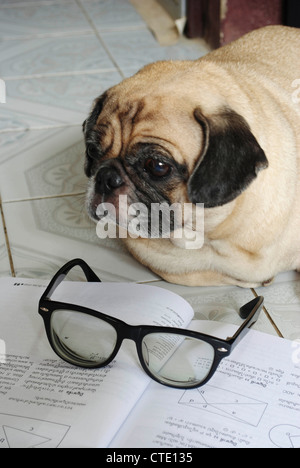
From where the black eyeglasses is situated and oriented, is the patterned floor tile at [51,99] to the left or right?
on its right

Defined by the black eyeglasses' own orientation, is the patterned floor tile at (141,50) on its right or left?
on its right

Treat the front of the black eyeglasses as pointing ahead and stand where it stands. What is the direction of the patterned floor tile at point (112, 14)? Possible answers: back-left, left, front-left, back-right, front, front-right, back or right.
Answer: back-right

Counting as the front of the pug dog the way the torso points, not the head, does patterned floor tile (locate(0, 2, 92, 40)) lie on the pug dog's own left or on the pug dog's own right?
on the pug dog's own right

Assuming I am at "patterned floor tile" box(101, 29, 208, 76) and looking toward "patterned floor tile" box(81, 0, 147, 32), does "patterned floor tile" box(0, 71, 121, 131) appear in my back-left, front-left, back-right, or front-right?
back-left

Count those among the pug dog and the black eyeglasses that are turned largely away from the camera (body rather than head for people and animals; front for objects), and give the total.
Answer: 0

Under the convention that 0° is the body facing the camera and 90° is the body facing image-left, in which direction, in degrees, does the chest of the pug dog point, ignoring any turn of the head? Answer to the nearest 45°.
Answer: approximately 45°

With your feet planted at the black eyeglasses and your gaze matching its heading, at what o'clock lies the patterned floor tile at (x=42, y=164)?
The patterned floor tile is roughly at 4 o'clock from the black eyeglasses.
